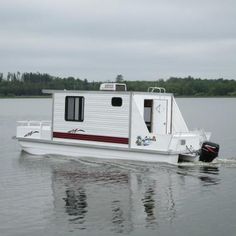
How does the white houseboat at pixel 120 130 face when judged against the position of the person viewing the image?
facing away from the viewer and to the left of the viewer
